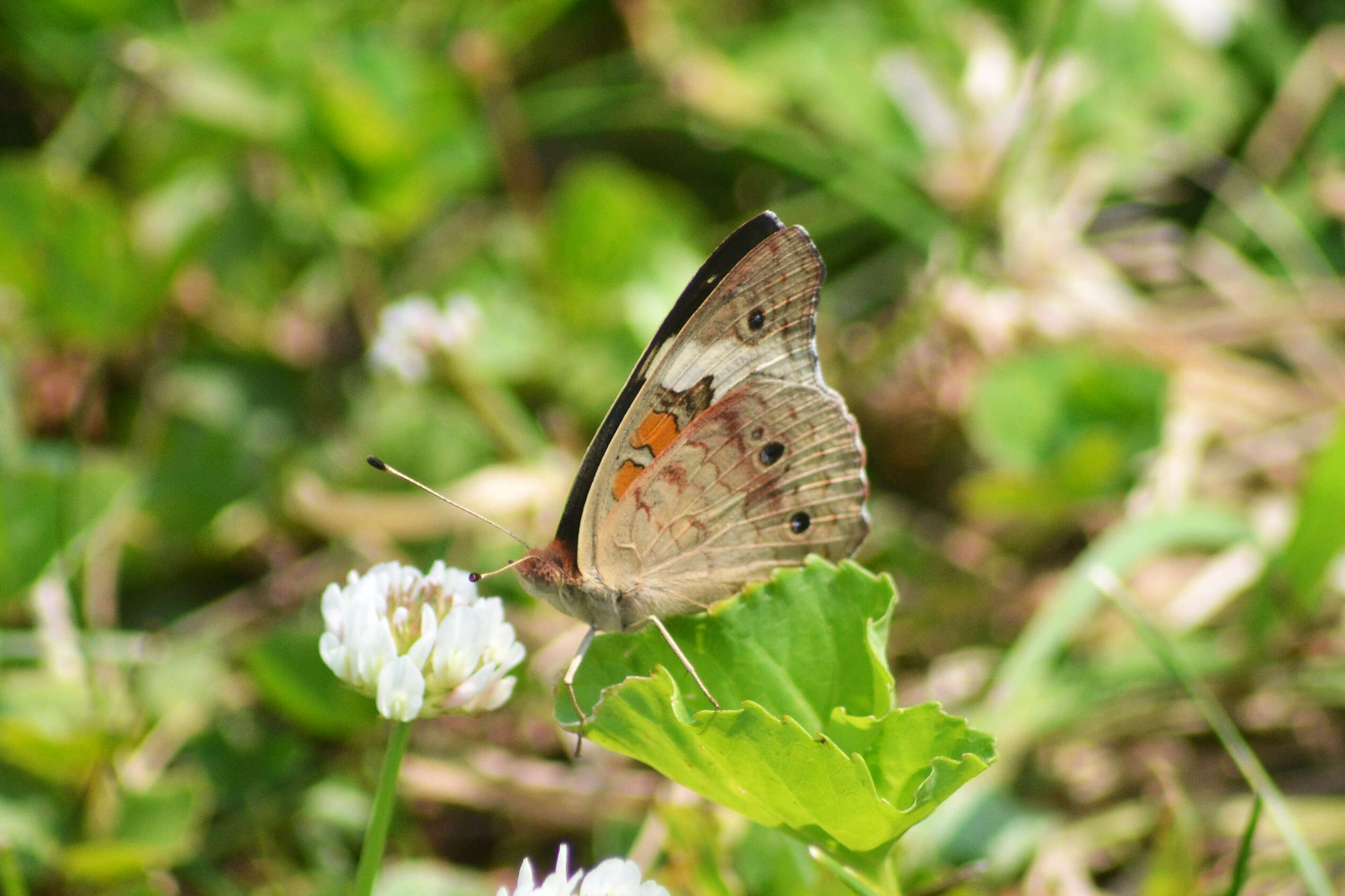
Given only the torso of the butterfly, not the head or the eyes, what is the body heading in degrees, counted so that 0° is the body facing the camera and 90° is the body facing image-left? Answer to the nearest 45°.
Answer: approximately 90°

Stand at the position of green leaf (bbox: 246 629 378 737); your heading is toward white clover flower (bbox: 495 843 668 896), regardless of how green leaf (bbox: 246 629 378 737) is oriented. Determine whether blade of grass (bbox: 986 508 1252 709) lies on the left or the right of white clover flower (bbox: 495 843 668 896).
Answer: left

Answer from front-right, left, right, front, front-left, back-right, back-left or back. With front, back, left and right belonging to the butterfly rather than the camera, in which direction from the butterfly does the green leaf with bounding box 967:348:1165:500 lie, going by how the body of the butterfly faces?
back-right

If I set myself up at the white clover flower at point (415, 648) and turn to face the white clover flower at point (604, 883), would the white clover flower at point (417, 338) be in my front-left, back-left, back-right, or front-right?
back-left
